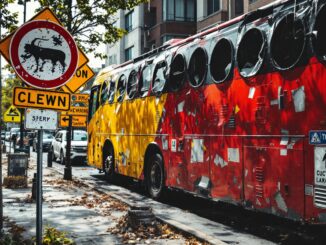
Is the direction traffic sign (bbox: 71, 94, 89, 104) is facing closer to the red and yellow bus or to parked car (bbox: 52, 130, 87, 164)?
the red and yellow bus

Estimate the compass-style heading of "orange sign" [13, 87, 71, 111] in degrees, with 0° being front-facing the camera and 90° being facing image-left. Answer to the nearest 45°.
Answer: approximately 0°

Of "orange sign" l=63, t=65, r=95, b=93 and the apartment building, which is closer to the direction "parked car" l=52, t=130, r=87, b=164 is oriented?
the orange sign

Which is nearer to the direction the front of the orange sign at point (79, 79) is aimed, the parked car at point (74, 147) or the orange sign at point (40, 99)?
the orange sign

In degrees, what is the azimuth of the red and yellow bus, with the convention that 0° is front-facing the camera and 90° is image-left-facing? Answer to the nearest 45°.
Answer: approximately 135°

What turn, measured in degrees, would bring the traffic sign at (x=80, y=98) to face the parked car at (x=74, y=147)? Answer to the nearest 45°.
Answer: approximately 180°

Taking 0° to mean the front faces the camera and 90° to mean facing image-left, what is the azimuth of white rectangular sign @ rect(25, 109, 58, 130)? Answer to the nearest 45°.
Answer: approximately 0°

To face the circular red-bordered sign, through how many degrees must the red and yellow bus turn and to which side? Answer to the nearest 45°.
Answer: approximately 90° to its left
